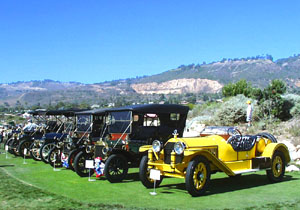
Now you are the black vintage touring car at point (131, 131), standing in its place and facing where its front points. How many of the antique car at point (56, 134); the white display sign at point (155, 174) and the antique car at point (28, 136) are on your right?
2

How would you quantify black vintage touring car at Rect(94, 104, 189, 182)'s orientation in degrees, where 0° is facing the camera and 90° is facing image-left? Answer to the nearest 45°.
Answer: approximately 45°

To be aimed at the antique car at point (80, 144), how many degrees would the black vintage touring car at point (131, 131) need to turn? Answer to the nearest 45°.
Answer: approximately 90° to its right

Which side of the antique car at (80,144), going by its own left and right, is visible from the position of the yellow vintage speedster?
left

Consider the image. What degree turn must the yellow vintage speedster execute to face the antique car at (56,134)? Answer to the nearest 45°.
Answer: approximately 90° to its right

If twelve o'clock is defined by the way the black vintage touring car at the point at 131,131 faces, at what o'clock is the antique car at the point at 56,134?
The antique car is roughly at 3 o'clock from the black vintage touring car.

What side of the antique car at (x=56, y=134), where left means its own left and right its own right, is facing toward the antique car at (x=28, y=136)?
right

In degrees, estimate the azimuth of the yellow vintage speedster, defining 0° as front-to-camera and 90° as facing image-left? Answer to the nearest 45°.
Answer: approximately 45°
